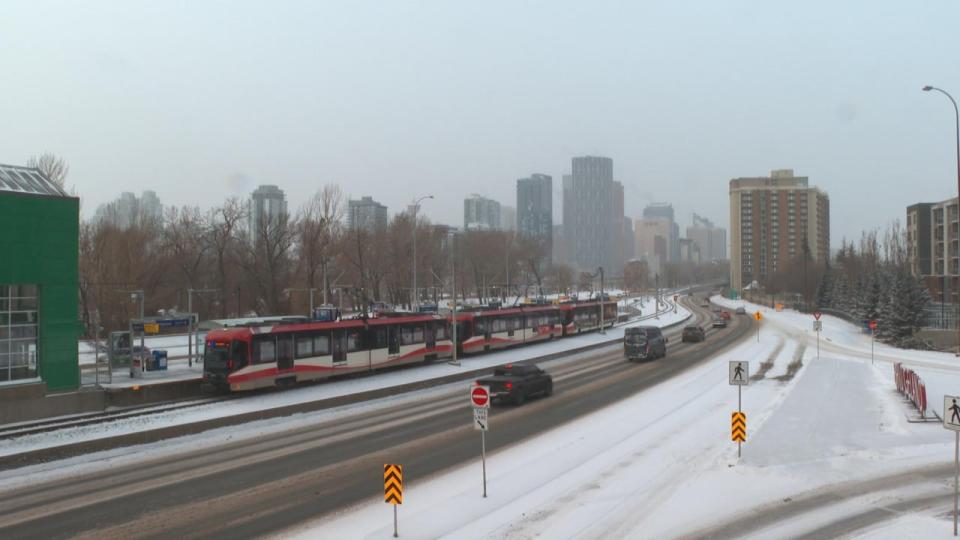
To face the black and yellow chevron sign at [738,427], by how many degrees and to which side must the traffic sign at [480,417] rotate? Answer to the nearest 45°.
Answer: approximately 90° to its left

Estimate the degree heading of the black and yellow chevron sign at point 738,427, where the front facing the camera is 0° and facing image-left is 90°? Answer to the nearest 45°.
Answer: approximately 0°

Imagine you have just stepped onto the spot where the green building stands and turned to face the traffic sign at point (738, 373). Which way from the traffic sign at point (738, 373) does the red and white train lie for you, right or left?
left

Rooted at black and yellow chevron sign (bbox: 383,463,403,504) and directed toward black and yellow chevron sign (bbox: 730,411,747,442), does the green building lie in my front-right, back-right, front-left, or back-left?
back-left

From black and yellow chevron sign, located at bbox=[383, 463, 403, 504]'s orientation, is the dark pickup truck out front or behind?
behind

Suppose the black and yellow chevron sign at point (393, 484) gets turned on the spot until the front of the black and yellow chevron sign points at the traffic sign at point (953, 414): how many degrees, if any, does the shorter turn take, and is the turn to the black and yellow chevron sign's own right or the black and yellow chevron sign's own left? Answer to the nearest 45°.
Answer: approximately 90° to the black and yellow chevron sign's own left

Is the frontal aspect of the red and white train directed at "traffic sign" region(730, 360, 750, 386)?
no

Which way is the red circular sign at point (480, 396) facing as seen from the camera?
toward the camera

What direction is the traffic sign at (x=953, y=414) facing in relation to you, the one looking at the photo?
facing the viewer

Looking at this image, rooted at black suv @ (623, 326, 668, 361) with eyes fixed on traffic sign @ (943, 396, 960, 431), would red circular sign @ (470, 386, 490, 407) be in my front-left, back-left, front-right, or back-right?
front-right

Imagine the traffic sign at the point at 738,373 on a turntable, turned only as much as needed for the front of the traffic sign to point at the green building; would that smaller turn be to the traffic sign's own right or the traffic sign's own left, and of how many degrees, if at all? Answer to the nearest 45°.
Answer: approximately 90° to the traffic sign's own right

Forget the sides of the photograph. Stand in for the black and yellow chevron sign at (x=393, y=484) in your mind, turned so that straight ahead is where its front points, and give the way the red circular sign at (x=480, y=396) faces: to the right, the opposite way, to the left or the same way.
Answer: the same way

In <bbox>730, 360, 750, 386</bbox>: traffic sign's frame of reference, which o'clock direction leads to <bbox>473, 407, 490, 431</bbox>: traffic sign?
<bbox>473, 407, 490, 431</bbox>: traffic sign is roughly at 1 o'clock from <bbox>730, 360, 750, 386</bbox>: traffic sign.

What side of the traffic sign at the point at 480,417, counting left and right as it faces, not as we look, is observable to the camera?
front

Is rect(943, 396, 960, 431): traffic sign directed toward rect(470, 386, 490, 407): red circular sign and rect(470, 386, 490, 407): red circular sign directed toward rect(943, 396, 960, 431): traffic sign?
no
